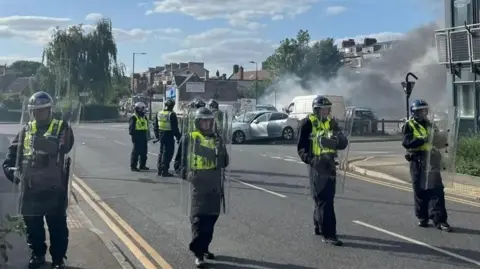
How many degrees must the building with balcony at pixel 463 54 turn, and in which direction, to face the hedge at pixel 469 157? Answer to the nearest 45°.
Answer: approximately 45° to its left

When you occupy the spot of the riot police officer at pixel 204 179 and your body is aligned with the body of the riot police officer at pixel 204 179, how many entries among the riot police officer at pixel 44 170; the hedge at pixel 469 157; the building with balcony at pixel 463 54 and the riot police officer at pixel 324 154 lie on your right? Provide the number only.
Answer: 1

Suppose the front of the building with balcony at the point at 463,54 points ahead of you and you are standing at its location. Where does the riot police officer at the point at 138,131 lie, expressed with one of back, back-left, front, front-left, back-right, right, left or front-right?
front

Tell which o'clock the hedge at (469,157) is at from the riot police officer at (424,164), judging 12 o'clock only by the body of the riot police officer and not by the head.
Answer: The hedge is roughly at 8 o'clock from the riot police officer.

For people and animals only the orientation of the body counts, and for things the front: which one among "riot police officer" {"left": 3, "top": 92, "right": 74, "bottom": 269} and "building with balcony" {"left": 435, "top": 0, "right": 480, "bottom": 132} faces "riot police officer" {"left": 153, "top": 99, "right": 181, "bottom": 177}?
the building with balcony

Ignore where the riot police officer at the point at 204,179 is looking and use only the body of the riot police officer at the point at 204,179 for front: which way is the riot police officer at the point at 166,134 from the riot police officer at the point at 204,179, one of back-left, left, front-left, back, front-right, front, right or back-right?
back

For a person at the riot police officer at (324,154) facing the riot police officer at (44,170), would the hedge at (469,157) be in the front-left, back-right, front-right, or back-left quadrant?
back-right

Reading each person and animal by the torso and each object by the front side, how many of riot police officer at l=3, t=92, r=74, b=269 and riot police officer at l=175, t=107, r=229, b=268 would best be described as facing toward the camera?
2

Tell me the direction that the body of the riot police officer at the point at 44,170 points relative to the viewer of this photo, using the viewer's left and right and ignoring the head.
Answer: facing the viewer

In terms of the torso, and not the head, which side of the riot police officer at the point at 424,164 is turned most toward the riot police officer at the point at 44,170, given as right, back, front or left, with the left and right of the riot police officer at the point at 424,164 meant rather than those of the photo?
right

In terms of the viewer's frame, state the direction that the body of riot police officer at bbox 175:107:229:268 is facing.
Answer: toward the camera

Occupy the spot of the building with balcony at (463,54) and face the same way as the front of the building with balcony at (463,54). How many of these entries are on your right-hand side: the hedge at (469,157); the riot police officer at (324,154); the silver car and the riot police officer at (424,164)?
1
